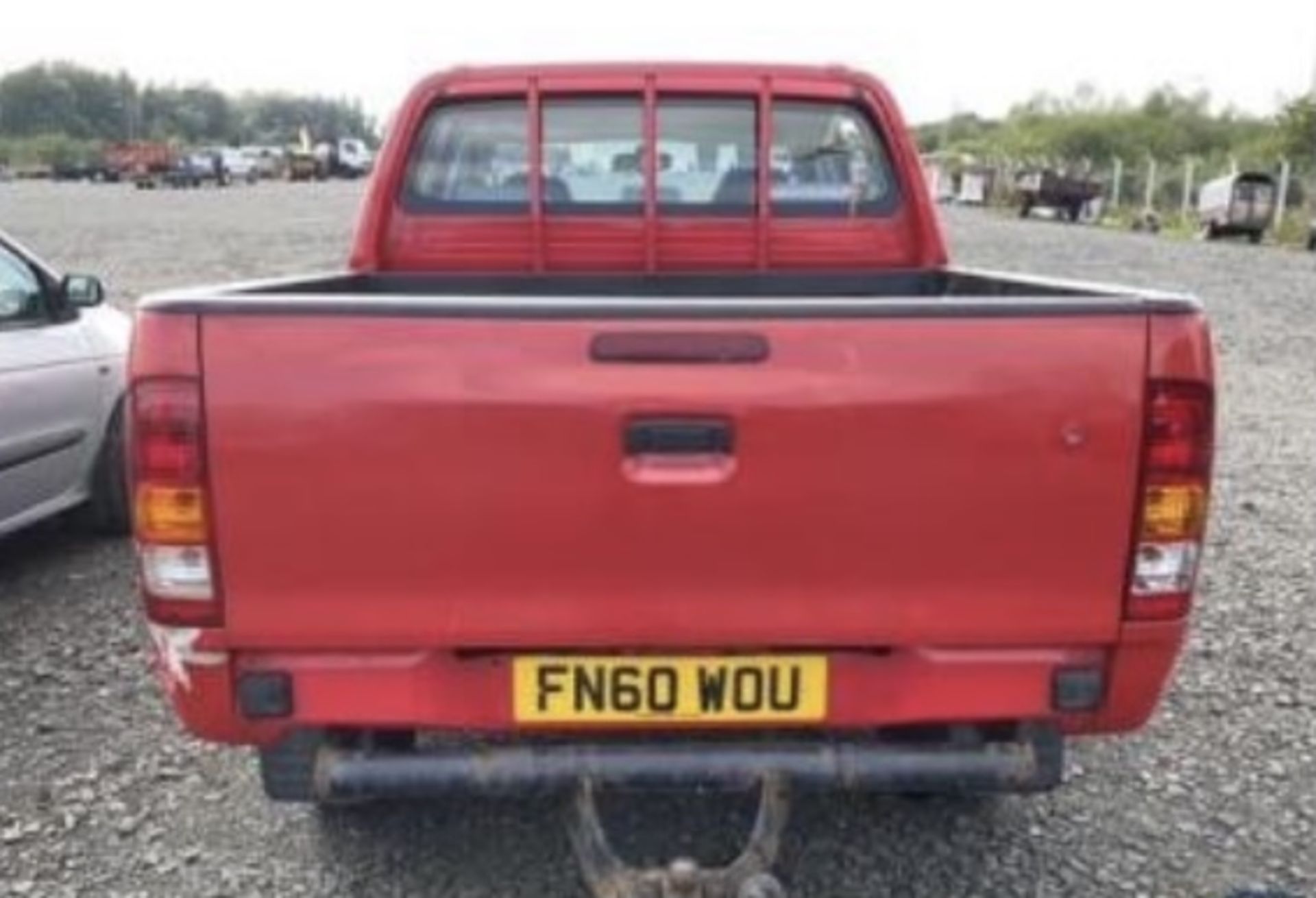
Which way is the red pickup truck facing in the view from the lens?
facing away from the viewer

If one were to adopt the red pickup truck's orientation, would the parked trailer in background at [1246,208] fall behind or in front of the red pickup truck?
in front

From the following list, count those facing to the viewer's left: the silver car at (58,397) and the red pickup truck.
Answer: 0

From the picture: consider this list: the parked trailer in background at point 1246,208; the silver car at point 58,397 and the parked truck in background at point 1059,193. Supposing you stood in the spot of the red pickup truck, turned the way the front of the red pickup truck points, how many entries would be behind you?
0

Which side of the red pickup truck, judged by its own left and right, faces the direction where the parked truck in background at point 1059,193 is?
front

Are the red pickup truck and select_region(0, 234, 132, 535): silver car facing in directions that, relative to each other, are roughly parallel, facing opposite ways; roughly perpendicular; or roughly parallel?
roughly parallel

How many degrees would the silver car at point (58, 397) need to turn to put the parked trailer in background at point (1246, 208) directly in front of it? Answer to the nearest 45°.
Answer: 0° — it already faces it

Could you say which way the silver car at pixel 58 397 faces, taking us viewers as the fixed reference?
facing away from the viewer and to the right of the viewer

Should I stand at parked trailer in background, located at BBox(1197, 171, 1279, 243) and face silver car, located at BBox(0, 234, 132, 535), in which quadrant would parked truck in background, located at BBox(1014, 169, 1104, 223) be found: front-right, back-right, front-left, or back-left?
back-right

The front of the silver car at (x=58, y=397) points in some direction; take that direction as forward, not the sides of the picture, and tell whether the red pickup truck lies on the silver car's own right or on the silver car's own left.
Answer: on the silver car's own right
